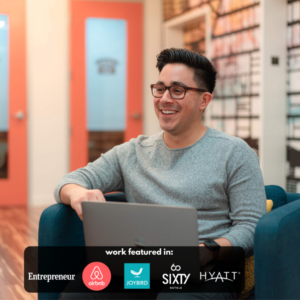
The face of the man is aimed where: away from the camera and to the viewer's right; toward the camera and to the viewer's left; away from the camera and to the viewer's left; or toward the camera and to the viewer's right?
toward the camera and to the viewer's left

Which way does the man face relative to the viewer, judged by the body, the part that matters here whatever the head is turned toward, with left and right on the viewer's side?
facing the viewer and to the left of the viewer

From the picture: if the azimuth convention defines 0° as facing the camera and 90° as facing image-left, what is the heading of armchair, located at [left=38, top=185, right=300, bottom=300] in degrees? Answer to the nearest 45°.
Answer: approximately 45°
